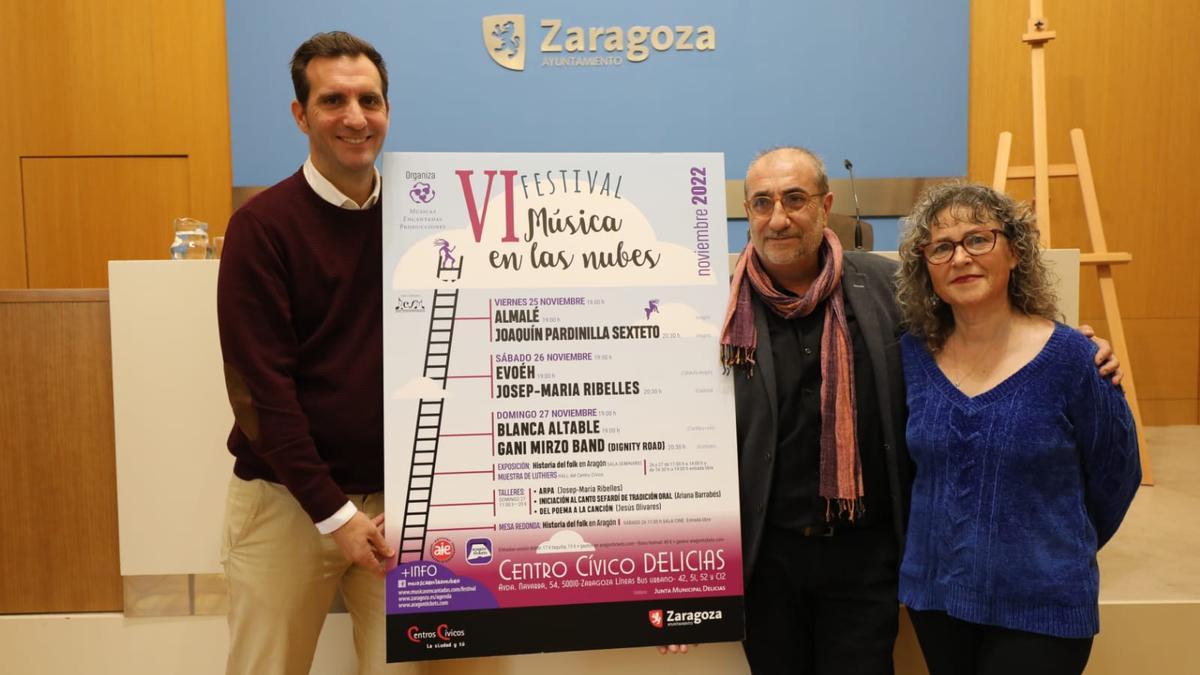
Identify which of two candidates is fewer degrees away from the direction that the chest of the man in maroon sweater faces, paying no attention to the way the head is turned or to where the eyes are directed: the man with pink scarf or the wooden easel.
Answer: the man with pink scarf

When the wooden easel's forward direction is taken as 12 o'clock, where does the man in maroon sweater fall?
The man in maroon sweater is roughly at 1 o'clock from the wooden easel.

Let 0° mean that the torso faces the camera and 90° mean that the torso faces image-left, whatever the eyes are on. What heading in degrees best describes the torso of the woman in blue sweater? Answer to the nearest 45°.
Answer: approximately 45°
